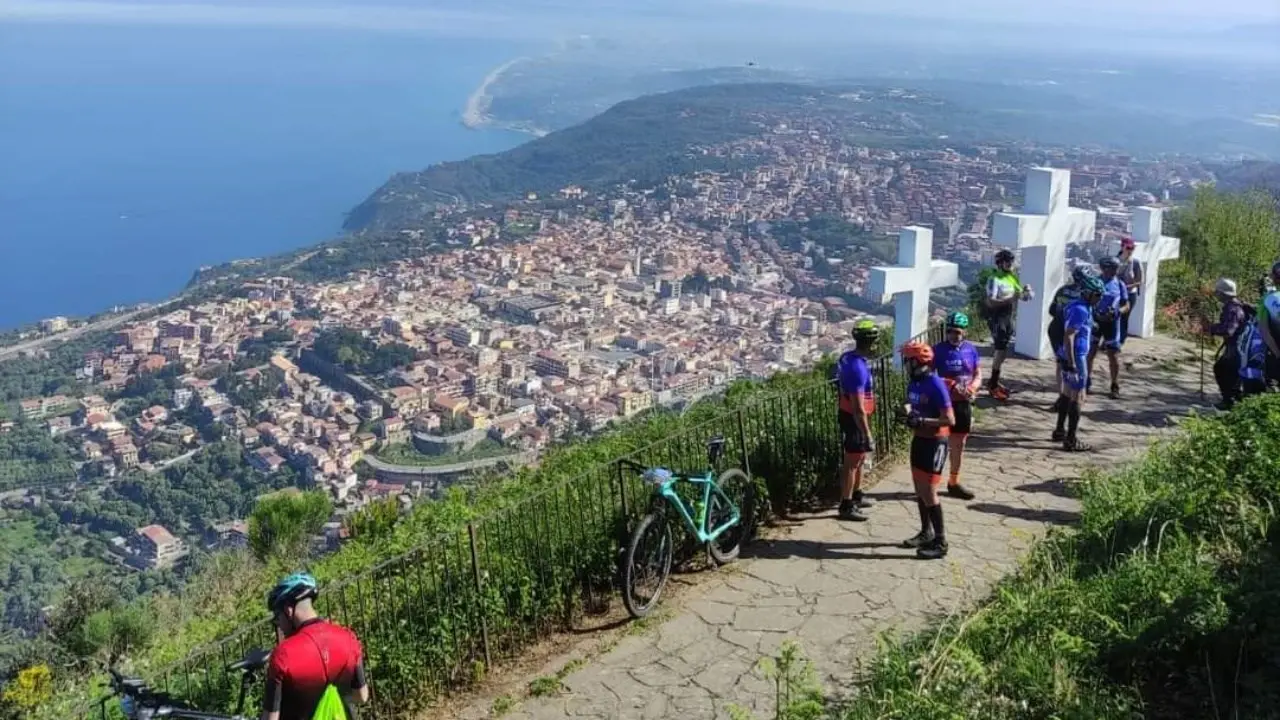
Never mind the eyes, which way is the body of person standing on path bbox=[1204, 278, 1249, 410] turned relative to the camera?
to the viewer's left

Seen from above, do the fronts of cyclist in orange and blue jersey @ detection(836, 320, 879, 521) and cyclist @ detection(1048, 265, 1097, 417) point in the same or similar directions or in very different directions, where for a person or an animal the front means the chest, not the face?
same or similar directions

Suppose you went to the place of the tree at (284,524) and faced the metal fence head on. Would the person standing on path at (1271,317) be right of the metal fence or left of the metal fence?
left

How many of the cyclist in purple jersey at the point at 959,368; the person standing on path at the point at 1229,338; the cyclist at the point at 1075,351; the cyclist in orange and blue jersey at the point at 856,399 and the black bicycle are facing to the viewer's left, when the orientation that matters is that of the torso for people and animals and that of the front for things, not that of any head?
2

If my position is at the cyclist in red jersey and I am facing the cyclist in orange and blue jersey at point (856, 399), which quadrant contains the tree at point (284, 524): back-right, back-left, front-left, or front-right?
front-left

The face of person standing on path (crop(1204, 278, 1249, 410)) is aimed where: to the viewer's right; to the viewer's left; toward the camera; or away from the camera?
to the viewer's left

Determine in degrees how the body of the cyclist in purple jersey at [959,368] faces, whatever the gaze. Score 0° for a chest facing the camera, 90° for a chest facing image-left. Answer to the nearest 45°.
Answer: approximately 0°

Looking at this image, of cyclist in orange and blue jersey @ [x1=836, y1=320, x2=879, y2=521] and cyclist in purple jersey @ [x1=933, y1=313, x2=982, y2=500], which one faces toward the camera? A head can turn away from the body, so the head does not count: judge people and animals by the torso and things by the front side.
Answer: the cyclist in purple jersey

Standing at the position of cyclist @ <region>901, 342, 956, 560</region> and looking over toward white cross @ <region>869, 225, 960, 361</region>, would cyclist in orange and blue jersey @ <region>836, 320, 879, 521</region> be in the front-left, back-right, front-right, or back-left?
front-left

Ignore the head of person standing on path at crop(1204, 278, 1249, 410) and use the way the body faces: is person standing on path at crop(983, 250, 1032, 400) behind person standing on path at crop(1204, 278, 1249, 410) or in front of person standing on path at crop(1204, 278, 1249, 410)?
in front
